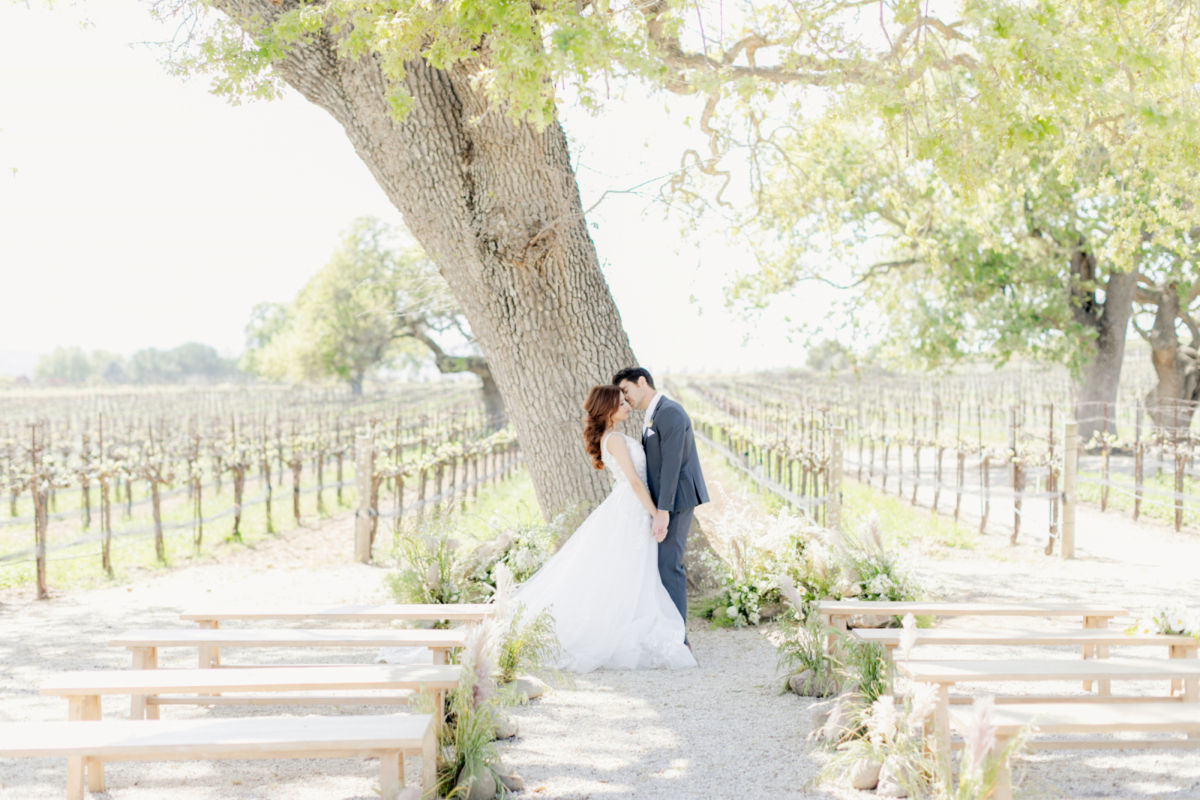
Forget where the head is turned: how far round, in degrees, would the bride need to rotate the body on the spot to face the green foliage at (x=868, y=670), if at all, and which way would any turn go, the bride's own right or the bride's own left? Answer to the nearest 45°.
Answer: approximately 45° to the bride's own right

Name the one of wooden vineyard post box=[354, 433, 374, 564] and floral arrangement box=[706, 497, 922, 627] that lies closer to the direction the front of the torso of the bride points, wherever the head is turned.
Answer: the floral arrangement

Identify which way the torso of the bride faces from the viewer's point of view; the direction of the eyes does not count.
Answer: to the viewer's right

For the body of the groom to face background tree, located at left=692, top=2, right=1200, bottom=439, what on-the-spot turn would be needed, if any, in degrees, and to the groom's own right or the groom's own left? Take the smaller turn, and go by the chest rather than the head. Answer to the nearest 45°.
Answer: approximately 135° to the groom's own right

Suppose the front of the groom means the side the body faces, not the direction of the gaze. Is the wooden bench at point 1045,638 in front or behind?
behind

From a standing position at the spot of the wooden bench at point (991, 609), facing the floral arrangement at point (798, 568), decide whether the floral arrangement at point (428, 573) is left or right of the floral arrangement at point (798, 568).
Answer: left

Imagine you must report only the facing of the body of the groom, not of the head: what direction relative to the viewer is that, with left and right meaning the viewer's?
facing to the left of the viewer

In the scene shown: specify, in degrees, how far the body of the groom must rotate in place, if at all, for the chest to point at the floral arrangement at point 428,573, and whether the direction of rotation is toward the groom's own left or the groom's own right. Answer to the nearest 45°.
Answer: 0° — they already face it

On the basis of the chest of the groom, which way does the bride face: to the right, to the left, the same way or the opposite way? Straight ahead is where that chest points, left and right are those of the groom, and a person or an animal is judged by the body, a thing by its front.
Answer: the opposite way

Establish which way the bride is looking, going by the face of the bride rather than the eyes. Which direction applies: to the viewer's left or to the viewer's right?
to the viewer's right

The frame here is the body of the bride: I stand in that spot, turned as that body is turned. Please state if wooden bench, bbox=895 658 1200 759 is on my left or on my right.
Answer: on my right
